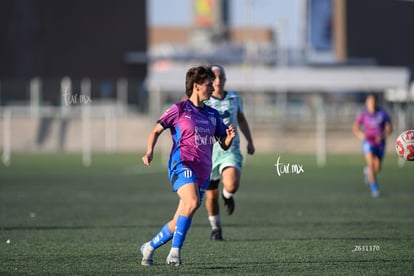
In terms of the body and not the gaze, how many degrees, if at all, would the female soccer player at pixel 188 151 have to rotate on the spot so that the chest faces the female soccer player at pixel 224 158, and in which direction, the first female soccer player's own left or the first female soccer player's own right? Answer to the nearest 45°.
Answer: approximately 135° to the first female soccer player's own left

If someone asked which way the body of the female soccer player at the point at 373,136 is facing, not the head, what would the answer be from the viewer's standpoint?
toward the camera

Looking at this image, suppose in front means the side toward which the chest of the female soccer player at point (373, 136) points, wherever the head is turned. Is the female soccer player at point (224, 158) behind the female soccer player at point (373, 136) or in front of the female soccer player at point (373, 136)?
in front

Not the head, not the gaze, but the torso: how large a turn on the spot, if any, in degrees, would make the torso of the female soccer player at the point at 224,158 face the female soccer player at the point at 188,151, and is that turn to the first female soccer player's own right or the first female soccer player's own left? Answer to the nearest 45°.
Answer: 0° — they already face them

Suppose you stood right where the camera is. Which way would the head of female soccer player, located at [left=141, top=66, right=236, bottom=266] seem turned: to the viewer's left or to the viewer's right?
to the viewer's right

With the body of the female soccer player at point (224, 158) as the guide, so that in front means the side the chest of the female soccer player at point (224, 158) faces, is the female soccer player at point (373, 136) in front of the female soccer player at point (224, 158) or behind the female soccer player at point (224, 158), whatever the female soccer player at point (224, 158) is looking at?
behind

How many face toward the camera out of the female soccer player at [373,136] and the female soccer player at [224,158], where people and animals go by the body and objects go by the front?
2

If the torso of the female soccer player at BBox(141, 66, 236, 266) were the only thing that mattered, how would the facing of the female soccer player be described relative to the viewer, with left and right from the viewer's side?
facing the viewer and to the right of the viewer

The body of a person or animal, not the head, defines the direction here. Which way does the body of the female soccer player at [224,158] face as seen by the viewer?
toward the camera
